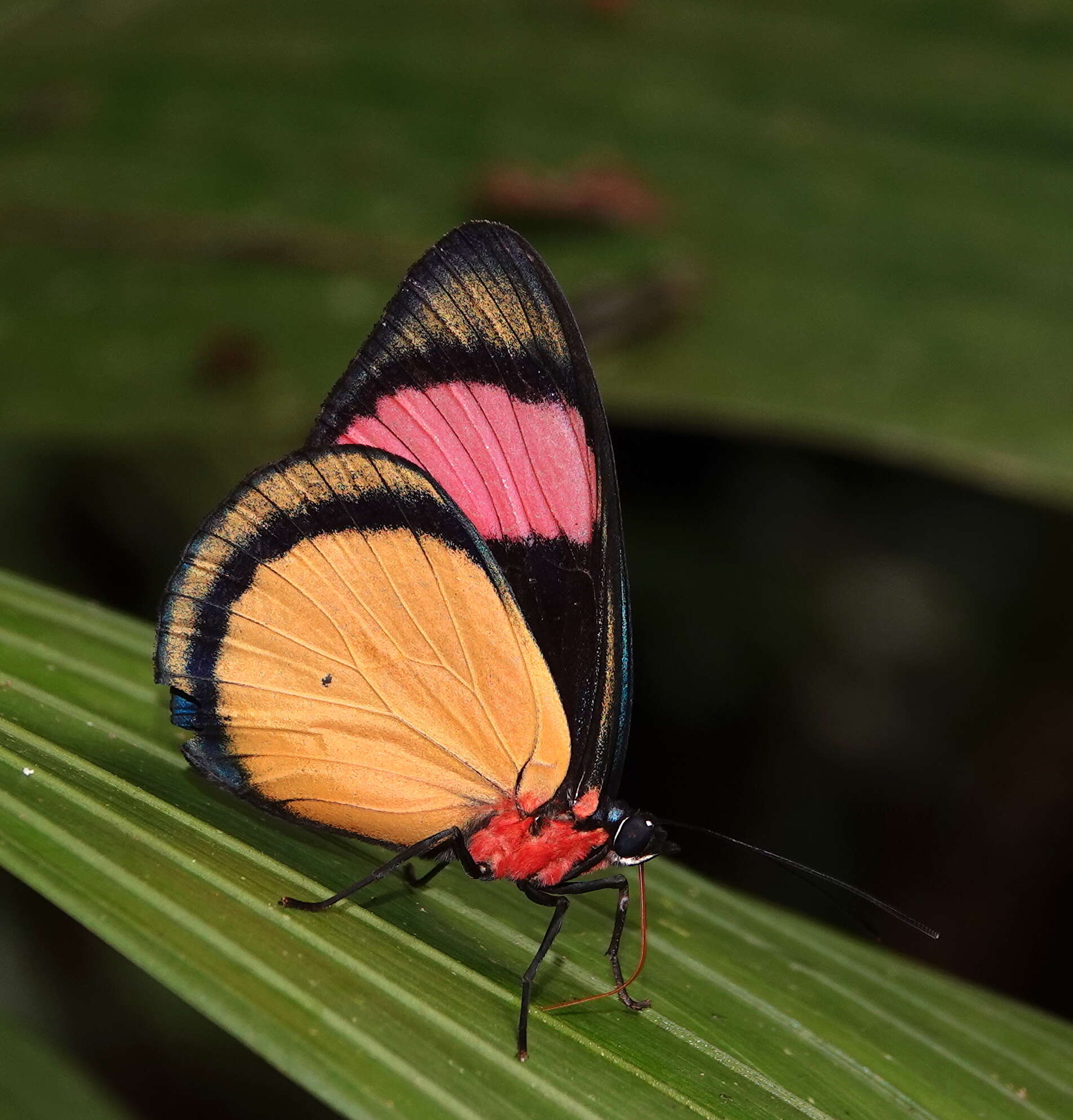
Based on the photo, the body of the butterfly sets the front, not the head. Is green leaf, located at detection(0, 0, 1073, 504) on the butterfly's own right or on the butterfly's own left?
on the butterfly's own left

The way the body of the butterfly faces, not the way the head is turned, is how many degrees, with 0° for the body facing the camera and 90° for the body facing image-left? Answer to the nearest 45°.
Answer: approximately 270°
